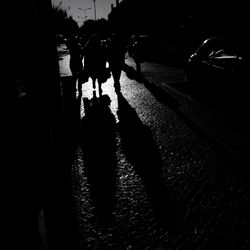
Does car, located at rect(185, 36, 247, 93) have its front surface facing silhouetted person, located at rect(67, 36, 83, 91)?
no
